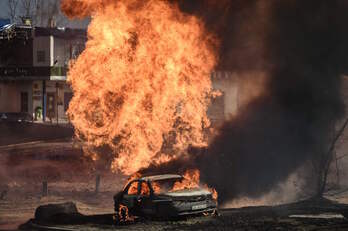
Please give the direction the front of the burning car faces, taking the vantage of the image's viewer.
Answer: facing the viewer and to the right of the viewer

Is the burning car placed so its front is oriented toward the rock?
no
